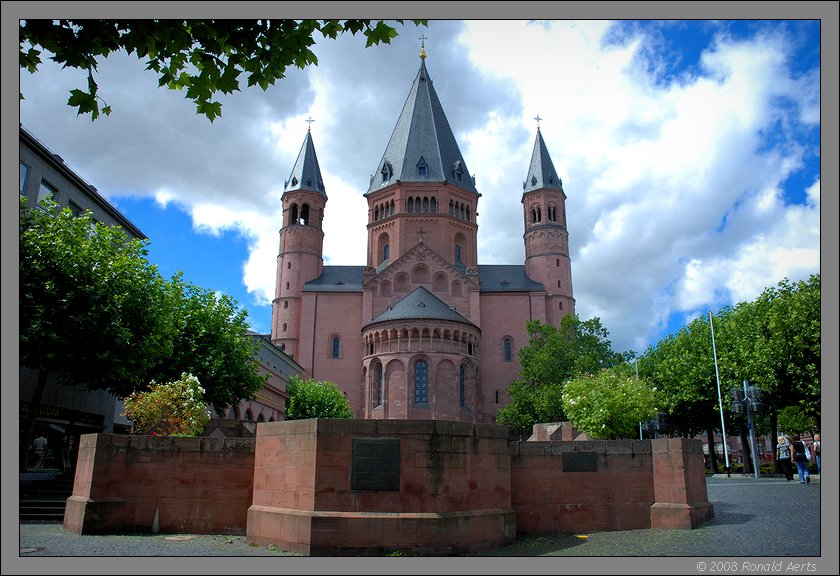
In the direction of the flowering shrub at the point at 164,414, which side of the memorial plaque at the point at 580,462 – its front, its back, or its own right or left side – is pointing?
right

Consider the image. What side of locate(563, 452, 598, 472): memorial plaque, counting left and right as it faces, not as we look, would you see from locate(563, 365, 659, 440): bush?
back

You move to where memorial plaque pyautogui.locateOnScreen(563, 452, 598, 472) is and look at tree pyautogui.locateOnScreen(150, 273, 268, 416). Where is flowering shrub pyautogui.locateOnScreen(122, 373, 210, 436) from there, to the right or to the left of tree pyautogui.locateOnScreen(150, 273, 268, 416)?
left

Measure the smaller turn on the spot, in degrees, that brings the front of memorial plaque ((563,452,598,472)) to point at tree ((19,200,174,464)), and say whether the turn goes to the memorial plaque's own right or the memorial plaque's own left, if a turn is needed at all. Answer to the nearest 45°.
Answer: approximately 90° to the memorial plaque's own right

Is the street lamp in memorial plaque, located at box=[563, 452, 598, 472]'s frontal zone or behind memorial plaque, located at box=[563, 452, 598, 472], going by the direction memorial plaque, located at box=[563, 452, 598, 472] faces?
behind

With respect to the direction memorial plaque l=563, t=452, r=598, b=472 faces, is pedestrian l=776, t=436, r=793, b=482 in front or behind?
behind

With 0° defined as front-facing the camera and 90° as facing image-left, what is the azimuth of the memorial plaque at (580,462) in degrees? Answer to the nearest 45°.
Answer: approximately 0°

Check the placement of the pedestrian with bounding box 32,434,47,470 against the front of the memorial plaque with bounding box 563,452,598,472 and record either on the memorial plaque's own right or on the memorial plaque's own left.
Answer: on the memorial plaque's own right

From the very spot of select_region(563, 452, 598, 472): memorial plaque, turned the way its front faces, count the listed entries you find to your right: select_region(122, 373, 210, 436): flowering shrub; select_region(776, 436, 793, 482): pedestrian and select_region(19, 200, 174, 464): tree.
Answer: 2
